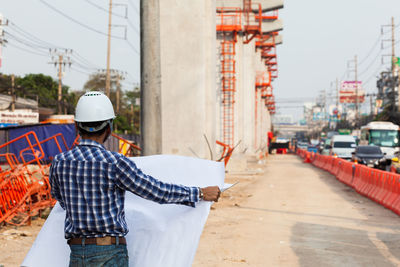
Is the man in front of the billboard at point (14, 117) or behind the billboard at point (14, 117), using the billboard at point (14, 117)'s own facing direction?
in front

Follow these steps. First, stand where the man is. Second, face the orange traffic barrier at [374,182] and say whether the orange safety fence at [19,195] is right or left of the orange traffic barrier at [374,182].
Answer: left

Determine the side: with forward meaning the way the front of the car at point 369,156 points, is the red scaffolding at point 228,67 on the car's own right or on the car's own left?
on the car's own right

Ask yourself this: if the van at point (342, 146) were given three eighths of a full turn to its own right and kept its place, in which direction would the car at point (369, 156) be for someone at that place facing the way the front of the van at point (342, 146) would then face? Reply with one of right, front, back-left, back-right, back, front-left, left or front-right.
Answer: back-left

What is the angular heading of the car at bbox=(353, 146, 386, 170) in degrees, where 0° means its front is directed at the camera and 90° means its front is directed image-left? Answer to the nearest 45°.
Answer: approximately 0°

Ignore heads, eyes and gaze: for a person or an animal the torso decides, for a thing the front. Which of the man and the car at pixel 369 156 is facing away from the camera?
the man

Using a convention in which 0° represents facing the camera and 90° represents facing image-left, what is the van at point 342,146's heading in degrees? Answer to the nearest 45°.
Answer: approximately 0°

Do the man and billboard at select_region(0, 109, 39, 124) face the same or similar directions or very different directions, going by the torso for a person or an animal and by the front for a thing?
very different directions

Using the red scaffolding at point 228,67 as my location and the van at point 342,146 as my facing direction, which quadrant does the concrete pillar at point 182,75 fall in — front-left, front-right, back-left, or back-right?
back-right

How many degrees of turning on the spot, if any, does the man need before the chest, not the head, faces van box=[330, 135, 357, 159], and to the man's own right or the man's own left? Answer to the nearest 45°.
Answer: approximately 45° to the man's own right

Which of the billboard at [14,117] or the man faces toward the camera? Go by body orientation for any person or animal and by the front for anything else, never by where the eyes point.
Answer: the billboard

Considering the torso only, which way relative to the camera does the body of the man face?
away from the camera

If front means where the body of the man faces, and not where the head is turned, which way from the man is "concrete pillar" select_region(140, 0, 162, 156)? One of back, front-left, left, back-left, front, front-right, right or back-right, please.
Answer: front

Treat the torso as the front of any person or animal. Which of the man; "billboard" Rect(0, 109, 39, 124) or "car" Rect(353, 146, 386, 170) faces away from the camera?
the man

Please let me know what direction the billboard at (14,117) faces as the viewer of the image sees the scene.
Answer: facing the viewer
